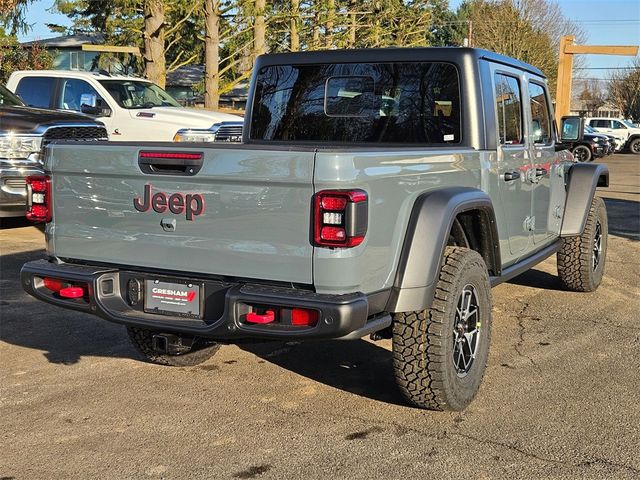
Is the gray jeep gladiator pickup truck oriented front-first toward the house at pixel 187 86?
no

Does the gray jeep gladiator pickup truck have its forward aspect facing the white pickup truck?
no

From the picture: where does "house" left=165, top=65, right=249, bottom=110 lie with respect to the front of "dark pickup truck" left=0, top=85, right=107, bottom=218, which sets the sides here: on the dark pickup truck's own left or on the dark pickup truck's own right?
on the dark pickup truck's own left

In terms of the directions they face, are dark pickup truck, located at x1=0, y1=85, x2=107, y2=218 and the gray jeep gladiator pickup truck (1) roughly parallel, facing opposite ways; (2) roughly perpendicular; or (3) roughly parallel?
roughly perpendicular

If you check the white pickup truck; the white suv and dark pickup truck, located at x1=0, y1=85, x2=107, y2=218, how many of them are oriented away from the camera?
0

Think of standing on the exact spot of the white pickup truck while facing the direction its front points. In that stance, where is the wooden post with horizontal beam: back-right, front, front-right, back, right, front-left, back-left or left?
left

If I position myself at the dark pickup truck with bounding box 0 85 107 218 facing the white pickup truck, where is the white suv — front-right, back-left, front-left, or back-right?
front-right

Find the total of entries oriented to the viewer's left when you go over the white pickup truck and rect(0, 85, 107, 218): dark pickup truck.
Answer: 0

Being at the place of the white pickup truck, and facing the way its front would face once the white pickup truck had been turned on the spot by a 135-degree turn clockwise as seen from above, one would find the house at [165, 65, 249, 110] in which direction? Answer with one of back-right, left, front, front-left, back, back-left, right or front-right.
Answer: right

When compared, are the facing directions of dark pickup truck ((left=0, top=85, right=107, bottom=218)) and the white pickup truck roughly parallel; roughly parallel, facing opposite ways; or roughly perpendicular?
roughly parallel

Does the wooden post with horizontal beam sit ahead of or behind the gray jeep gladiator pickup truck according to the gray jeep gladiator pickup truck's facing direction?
ahead

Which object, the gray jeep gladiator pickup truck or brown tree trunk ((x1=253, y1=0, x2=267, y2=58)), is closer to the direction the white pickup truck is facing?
the gray jeep gladiator pickup truck

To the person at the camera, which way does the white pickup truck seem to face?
facing the viewer and to the right of the viewer

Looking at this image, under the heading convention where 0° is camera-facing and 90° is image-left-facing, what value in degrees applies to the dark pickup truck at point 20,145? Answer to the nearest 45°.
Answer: approximately 315°

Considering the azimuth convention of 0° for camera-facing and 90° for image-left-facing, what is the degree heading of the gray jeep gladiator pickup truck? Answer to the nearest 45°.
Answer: approximately 225°
